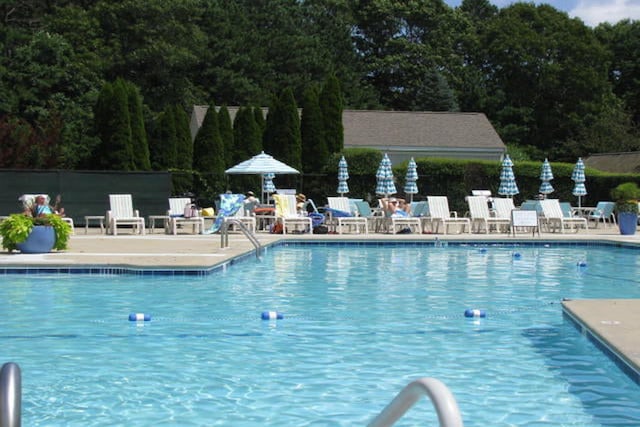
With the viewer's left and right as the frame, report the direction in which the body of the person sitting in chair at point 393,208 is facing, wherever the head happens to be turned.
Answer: facing the viewer and to the right of the viewer

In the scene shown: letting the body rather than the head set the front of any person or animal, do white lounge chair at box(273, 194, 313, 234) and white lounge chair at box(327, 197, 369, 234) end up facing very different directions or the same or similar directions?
same or similar directions

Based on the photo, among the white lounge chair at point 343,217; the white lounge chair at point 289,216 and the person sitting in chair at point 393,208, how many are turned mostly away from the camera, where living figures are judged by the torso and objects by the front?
0

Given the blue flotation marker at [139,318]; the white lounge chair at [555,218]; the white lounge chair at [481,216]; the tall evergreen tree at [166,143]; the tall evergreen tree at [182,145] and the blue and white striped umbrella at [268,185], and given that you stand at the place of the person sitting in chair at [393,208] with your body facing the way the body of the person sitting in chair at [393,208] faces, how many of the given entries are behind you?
3

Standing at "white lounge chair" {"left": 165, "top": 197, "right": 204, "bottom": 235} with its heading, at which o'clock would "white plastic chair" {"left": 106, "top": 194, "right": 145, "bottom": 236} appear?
The white plastic chair is roughly at 4 o'clock from the white lounge chair.

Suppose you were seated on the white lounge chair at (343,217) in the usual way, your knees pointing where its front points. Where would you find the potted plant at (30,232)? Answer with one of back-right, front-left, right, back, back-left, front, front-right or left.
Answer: right

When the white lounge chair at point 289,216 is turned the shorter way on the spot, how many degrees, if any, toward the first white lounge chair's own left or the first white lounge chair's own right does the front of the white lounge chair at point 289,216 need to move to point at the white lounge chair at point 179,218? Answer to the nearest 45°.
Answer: approximately 135° to the first white lounge chair's own right

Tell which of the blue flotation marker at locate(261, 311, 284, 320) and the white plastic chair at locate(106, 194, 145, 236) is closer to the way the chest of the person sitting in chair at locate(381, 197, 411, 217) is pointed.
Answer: the blue flotation marker

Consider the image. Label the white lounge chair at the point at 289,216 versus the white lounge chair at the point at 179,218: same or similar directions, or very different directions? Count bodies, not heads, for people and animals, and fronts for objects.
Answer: same or similar directions

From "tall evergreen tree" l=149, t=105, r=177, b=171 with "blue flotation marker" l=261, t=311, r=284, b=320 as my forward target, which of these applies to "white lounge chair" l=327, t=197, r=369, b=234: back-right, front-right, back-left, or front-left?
front-left

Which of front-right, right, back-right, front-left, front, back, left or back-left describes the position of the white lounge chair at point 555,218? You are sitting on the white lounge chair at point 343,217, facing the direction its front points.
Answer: front-left

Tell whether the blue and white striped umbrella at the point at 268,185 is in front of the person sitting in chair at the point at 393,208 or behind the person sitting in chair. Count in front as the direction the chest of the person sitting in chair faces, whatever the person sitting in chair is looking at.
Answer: behind

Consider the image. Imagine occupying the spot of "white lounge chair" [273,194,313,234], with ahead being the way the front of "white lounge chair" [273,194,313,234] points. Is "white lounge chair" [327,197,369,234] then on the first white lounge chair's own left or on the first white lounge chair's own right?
on the first white lounge chair's own left

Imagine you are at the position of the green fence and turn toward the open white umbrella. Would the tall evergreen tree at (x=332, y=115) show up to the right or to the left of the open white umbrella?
left
